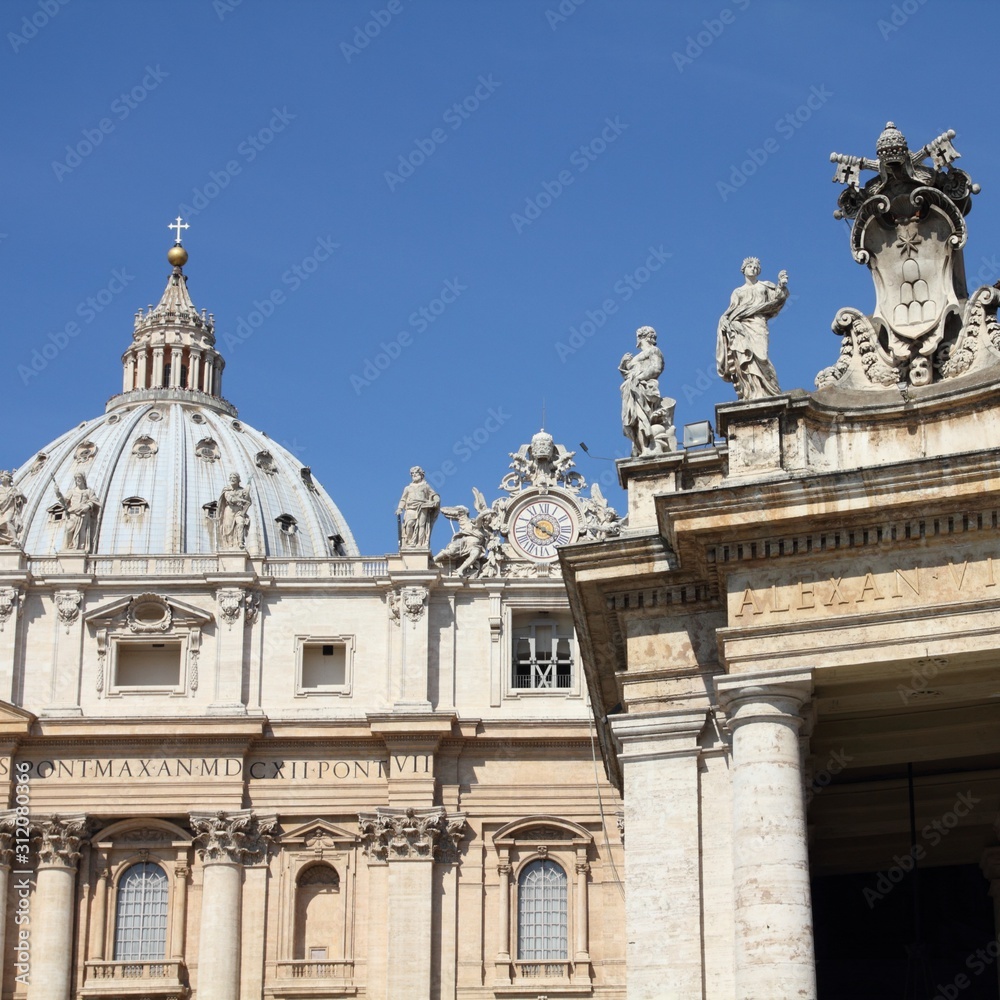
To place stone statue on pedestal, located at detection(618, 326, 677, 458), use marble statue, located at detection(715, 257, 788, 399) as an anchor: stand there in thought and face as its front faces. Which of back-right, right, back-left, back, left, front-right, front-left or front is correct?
back-right

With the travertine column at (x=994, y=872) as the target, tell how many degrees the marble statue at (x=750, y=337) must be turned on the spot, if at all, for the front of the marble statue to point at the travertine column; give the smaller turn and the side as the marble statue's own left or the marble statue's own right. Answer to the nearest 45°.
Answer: approximately 135° to the marble statue's own left

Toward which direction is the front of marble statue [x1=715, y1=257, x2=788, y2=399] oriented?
toward the camera
